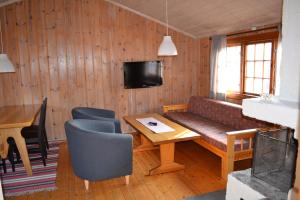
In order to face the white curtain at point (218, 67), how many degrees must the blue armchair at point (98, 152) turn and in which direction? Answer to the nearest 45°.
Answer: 0° — it already faces it

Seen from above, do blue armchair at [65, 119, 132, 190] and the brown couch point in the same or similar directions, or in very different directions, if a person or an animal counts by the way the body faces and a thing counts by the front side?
very different directions

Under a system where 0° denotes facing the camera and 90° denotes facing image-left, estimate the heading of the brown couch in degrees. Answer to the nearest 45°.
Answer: approximately 45°

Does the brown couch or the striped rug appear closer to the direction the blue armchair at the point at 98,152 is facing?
the brown couch

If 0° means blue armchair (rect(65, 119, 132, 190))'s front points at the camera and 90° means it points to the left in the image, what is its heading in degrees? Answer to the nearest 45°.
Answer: approximately 225°

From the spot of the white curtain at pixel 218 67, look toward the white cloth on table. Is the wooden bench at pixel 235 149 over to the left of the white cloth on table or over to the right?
left

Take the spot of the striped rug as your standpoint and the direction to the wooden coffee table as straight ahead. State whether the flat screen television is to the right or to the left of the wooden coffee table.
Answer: left

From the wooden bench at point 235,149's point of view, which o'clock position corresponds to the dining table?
The dining table is roughly at 1 o'clock from the wooden bench.
